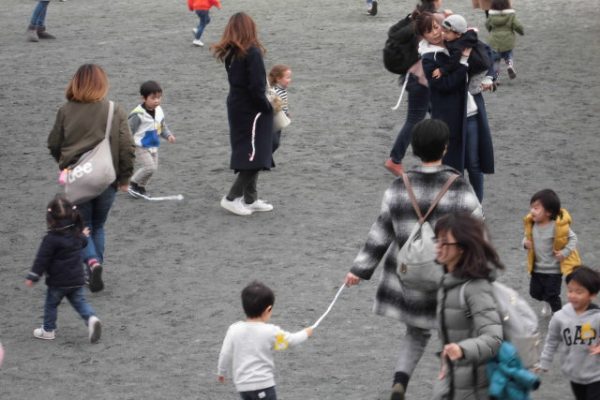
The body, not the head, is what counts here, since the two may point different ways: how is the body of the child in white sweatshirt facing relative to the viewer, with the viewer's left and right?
facing away from the viewer and to the right of the viewer

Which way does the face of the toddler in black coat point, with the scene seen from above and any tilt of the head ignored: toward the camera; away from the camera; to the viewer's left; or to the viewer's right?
away from the camera

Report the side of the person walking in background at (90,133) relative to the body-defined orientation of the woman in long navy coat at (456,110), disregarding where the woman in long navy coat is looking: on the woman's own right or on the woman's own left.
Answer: on the woman's own right

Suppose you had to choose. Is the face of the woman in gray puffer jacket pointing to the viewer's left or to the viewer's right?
to the viewer's left

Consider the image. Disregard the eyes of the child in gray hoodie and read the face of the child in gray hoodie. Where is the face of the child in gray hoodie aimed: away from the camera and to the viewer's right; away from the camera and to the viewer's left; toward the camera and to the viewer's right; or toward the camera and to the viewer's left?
toward the camera and to the viewer's left

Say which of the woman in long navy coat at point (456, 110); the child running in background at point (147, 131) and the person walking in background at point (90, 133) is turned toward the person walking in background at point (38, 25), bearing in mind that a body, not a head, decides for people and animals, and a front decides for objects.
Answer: the person walking in background at point (90, 133)

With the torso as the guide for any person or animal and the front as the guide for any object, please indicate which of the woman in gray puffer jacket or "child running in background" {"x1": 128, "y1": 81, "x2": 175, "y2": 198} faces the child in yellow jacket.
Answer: the child running in background

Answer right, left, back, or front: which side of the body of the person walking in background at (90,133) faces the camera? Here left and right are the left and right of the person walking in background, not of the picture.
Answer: back

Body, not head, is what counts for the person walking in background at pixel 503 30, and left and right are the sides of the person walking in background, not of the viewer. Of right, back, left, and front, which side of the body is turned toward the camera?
back
